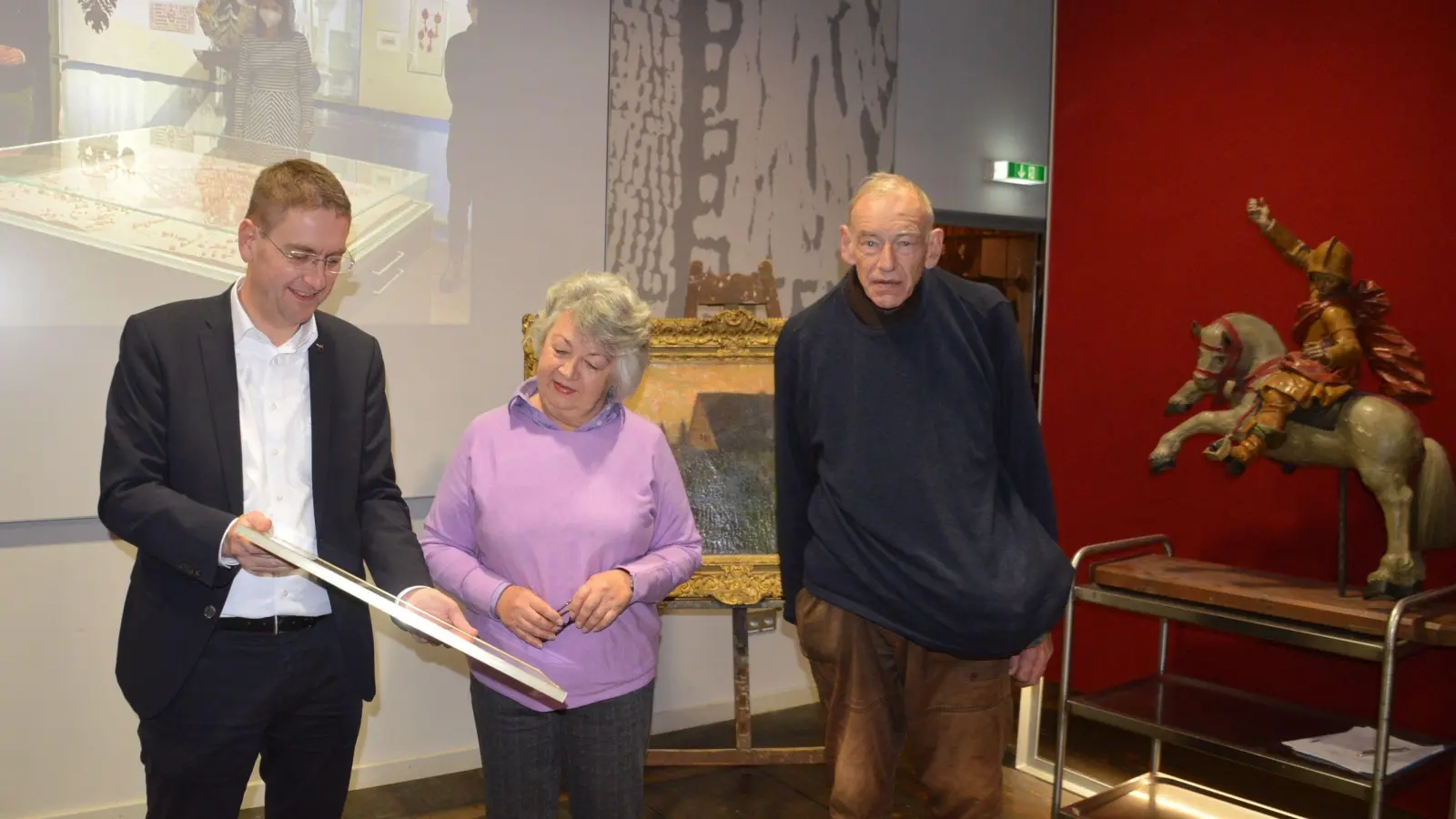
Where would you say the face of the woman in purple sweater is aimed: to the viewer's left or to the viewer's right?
to the viewer's left

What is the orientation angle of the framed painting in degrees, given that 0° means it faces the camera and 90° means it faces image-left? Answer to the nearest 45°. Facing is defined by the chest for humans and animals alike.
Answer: approximately 0°

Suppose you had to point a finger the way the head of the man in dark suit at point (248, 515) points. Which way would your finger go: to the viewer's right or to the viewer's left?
to the viewer's right

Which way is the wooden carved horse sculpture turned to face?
to the viewer's left

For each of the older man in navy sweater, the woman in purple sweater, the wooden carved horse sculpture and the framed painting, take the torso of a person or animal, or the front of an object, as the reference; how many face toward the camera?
3

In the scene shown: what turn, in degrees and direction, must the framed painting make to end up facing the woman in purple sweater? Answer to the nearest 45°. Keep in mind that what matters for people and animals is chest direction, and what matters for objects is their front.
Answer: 0° — it already faces them
